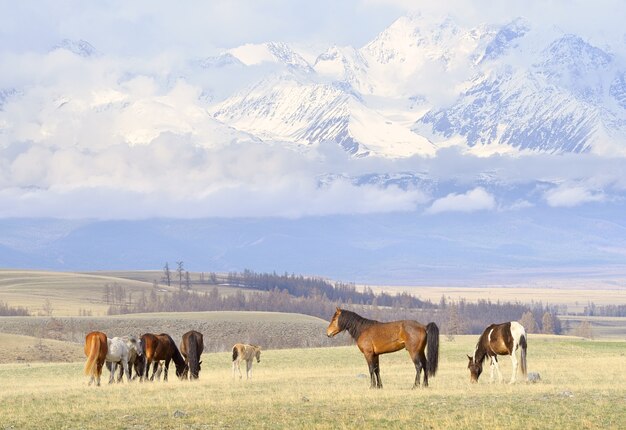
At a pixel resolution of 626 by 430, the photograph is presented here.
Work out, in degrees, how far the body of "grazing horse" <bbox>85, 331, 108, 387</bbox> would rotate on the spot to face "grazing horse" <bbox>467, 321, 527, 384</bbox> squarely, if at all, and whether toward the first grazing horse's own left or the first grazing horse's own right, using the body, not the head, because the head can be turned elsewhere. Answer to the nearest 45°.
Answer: approximately 90° to the first grazing horse's own right

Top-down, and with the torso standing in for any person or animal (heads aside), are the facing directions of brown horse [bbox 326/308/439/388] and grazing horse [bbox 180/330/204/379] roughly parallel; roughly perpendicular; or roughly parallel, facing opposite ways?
roughly perpendicular

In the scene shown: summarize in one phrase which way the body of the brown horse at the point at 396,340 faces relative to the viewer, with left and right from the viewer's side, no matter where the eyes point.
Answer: facing to the left of the viewer

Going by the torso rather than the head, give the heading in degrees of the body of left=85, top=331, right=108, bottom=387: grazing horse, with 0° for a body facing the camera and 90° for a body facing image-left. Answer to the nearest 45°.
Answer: approximately 180°

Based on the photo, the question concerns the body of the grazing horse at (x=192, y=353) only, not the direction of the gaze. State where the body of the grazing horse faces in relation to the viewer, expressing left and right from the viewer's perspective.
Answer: facing the viewer

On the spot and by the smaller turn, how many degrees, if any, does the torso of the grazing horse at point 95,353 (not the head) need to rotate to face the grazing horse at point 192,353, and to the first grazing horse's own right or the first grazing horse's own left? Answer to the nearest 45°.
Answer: approximately 45° to the first grazing horse's own right
